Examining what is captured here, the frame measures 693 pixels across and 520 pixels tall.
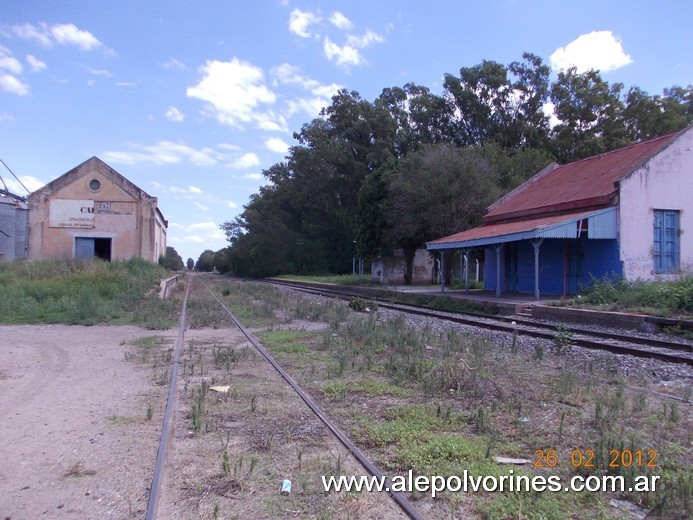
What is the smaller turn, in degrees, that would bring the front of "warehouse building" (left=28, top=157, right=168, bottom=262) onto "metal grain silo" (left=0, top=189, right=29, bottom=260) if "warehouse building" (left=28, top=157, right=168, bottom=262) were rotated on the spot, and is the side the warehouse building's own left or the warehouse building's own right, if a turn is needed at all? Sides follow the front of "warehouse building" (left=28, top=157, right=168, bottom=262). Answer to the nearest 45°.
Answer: approximately 90° to the warehouse building's own right

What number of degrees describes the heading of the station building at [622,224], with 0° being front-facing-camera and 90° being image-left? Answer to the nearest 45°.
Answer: approximately 45°

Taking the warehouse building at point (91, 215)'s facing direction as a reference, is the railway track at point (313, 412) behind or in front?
in front

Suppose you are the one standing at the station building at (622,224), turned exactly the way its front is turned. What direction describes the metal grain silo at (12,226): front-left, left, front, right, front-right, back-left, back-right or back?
front-right

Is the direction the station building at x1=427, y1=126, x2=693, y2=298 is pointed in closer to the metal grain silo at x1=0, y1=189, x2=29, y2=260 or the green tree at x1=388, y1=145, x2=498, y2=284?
the metal grain silo

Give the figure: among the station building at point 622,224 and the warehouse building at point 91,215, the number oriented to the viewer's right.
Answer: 0

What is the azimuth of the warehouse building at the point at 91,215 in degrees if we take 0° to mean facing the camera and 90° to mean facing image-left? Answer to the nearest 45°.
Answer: approximately 0°

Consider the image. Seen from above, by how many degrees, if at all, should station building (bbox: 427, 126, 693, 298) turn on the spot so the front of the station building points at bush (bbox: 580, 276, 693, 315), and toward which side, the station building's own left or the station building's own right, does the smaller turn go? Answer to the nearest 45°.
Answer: approximately 45° to the station building's own left

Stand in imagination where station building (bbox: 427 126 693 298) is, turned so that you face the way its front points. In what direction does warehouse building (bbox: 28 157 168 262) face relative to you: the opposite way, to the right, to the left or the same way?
to the left

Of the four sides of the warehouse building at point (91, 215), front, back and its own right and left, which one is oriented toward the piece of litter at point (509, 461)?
front

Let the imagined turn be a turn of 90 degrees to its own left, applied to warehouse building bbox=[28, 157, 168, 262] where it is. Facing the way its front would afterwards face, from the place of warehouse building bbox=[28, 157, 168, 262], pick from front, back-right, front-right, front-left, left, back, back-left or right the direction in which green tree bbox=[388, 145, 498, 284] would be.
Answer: front-right

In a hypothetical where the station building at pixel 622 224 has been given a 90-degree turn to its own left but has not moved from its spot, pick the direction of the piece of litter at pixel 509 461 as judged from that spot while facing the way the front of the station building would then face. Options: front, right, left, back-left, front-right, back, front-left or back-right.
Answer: front-right
